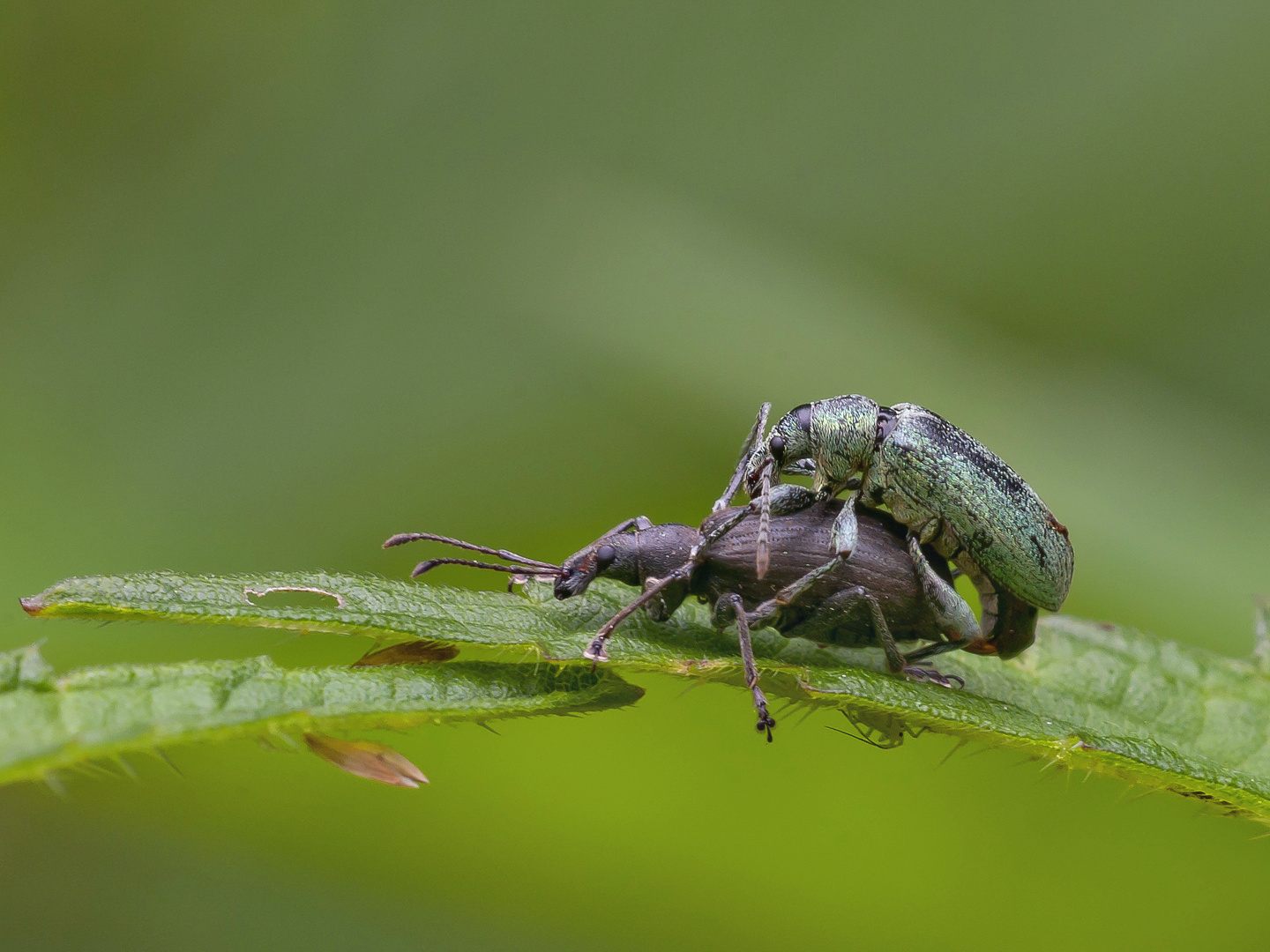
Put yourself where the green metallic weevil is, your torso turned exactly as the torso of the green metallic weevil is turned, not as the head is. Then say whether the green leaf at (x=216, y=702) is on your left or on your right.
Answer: on your left

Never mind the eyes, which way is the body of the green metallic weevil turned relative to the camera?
to the viewer's left

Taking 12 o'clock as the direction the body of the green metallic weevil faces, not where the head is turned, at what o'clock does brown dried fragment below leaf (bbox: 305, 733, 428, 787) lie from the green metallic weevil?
The brown dried fragment below leaf is roughly at 12 o'clock from the green metallic weevil.
